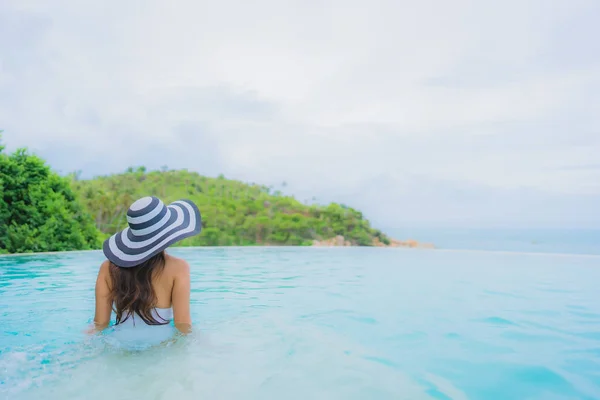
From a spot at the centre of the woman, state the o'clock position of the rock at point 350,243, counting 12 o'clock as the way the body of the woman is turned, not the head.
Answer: The rock is roughly at 1 o'clock from the woman.

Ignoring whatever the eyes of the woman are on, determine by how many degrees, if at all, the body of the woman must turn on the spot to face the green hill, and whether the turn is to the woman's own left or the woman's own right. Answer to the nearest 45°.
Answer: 0° — they already face it

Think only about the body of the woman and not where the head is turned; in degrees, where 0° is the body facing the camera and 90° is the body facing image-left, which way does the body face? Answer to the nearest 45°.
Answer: approximately 180°

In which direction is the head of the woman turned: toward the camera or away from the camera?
away from the camera
